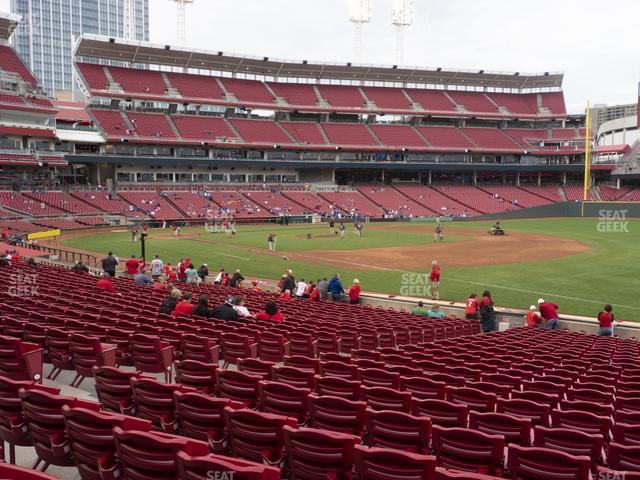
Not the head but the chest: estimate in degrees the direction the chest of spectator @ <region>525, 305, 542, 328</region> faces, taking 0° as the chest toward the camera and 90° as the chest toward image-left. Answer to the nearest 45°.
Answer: approximately 180°

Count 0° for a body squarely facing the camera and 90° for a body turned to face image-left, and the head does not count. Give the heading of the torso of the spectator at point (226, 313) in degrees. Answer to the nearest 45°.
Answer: approximately 225°

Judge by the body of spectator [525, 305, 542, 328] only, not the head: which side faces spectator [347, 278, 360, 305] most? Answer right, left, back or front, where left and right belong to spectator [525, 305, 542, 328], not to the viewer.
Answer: left
